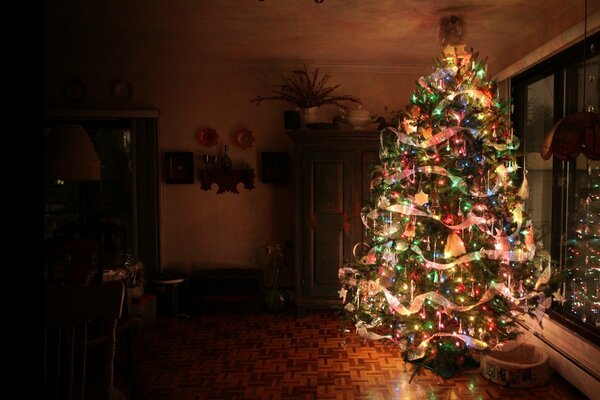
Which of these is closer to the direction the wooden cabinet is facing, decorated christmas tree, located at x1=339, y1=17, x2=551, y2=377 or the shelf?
the decorated christmas tree

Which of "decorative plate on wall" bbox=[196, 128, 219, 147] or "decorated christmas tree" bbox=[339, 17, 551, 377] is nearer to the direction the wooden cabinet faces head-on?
the decorated christmas tree

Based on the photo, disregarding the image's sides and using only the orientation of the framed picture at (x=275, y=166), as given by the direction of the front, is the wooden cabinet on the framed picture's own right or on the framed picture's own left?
on the framed picture's own left

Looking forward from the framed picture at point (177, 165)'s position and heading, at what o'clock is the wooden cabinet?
The wooden cabinet is roughly at 10 o'clock from the framed picture.

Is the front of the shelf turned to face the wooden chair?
yes

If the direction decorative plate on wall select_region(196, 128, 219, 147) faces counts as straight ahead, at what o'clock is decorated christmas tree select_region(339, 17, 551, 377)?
The decorated christmas tree is roughly at 11 o'clock from the decorative plate on wall.

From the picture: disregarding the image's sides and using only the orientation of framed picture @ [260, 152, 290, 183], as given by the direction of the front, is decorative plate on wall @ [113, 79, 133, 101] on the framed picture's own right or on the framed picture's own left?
on the framed picture's own right
